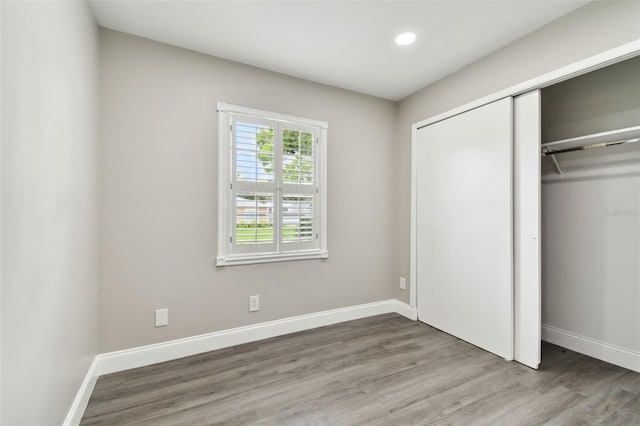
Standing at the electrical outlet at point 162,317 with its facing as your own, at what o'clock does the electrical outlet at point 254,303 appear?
the electrical outlet at point 254,303 is roughly at 9 o'clock from the electrical outlet at point 162,317.

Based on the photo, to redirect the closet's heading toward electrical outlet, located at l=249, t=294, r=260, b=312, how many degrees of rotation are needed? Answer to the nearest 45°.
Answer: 0° — it already faces it

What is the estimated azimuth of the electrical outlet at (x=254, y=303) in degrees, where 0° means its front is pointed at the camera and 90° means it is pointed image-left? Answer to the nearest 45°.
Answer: approximately 0°

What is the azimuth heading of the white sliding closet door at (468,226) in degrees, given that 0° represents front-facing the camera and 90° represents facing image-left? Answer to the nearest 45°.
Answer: approximately 45°

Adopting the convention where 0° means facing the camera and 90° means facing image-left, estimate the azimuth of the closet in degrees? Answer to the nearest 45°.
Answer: approximately 45°

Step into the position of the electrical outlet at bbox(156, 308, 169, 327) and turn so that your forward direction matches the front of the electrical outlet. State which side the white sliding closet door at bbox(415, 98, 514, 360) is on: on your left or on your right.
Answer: on your left

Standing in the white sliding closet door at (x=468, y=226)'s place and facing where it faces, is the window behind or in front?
in front

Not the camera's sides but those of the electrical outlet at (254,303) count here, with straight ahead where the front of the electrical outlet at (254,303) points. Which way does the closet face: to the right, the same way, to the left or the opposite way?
to the right

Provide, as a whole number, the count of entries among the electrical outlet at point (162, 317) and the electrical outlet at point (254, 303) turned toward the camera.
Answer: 2

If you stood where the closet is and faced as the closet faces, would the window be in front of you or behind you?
in front
